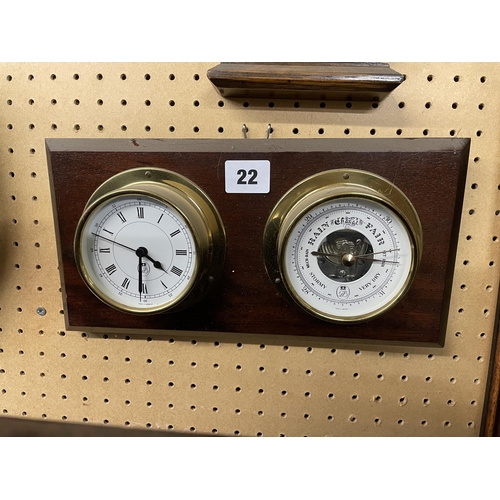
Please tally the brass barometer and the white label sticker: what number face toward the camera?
2

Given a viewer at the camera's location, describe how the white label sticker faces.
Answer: facing the viewer

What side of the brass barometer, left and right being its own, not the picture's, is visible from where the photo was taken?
front
